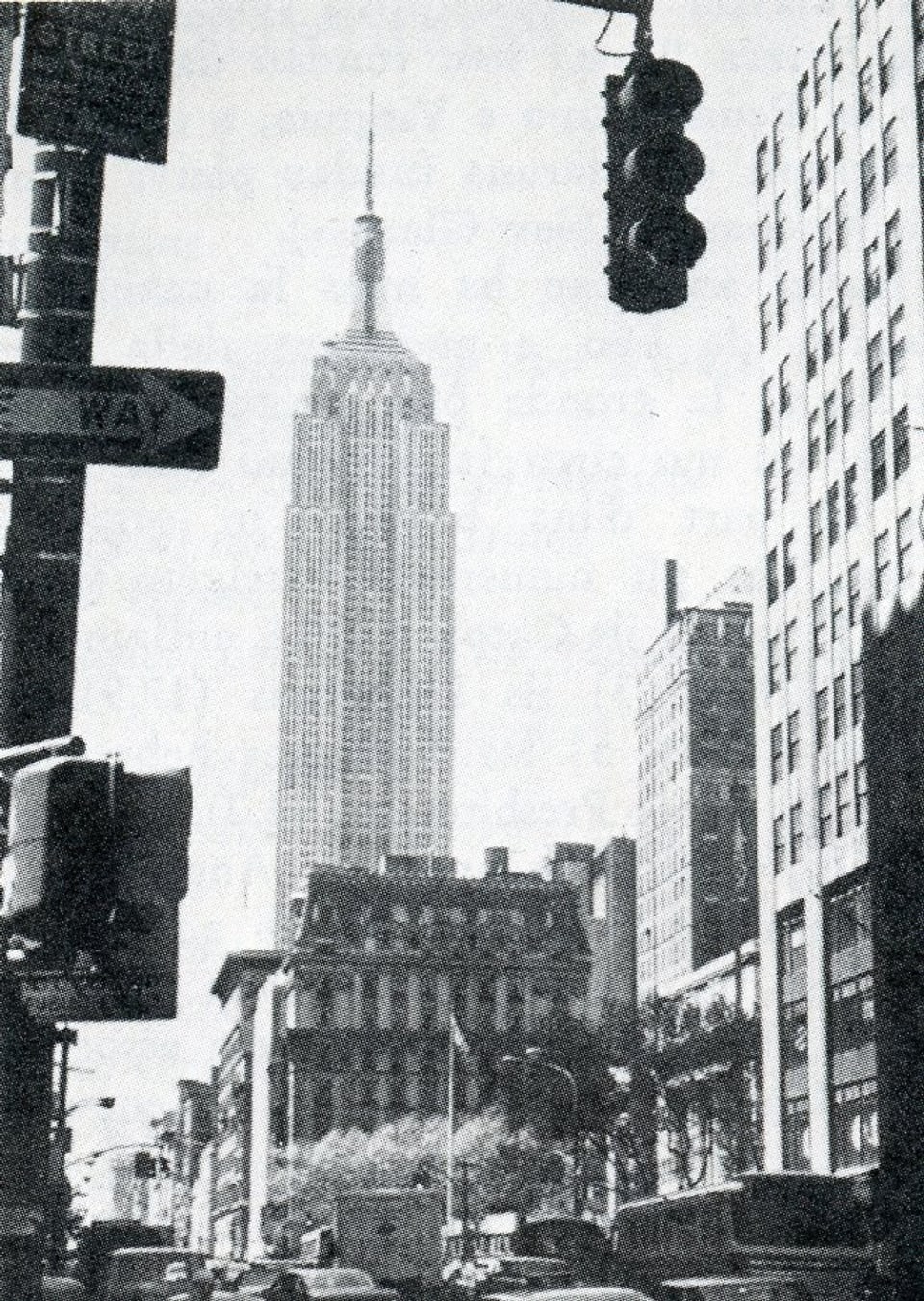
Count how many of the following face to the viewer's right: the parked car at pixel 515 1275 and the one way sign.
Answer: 0

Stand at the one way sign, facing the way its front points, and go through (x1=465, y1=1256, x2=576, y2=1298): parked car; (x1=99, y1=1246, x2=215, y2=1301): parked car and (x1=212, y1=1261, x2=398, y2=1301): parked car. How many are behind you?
3

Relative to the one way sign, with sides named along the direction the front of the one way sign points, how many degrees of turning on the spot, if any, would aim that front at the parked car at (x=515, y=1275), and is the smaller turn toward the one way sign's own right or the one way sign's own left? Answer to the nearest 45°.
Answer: approximately 180°

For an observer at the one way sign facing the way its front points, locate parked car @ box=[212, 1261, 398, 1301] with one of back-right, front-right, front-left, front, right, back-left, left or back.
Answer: back

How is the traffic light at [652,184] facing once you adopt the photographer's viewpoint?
facing the viewer and to the right of the viewer
